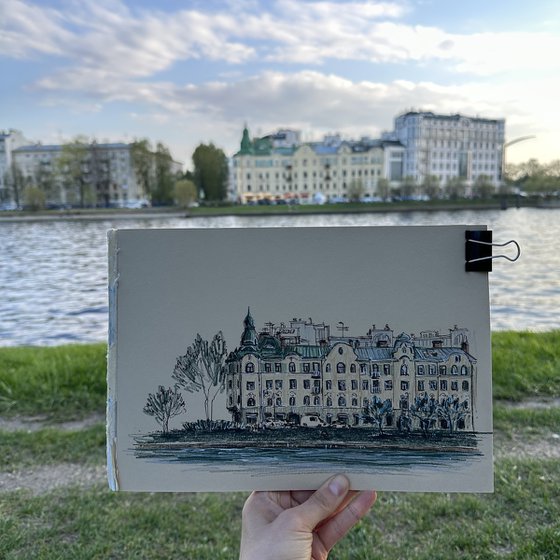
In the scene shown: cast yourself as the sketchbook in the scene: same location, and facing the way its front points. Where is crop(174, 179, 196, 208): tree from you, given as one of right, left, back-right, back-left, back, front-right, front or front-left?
back

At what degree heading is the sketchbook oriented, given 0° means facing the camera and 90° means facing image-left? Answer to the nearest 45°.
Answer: approximately 0°
